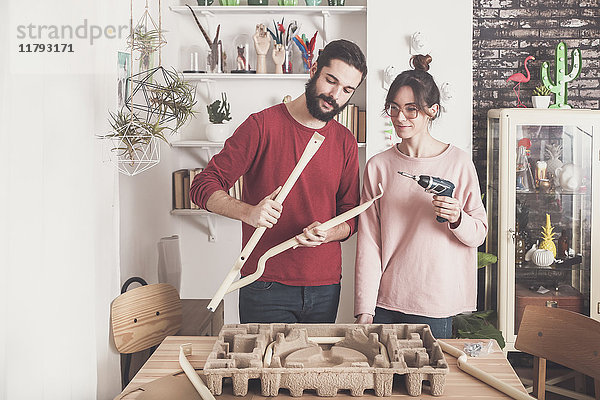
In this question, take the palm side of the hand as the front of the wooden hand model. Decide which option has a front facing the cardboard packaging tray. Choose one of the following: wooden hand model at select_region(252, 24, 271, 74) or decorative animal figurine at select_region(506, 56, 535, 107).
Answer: the wooden hand model

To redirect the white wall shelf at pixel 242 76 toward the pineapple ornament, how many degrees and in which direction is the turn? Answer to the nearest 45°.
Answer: approximately 90° to its left

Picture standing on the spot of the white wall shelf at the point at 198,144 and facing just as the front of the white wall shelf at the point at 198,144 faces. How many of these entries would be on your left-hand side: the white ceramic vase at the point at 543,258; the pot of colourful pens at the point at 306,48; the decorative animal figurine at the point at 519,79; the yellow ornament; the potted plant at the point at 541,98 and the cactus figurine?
6

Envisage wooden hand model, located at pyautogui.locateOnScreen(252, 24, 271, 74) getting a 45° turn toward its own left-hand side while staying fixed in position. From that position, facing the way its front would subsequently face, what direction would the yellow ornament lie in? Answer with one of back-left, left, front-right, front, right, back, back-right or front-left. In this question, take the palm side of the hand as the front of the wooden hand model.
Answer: front-left

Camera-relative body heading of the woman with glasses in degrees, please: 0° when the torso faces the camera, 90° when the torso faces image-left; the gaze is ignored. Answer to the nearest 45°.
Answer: approximately 0°

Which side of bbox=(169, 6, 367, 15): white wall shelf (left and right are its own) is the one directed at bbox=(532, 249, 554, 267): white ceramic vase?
left

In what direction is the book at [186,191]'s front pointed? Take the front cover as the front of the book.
to the viewer's right
